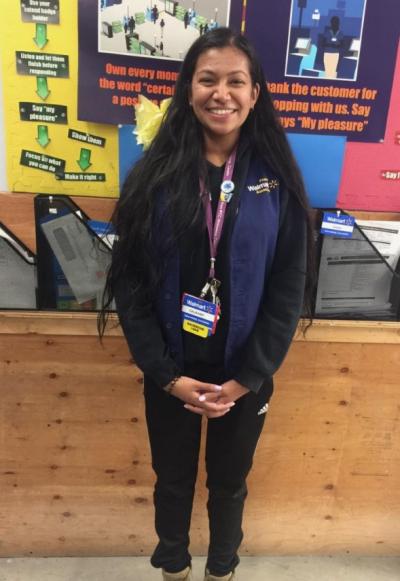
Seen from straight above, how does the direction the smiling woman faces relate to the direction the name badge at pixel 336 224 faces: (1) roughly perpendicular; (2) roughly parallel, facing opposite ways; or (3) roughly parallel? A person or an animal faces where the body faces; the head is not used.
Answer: roughly parallel

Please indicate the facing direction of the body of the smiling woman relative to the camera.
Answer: toward the camera

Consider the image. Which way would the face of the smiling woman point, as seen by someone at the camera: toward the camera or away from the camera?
toward the camera

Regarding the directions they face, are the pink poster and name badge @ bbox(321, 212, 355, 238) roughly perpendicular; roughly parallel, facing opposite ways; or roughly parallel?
roughly parallel

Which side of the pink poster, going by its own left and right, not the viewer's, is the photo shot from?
front

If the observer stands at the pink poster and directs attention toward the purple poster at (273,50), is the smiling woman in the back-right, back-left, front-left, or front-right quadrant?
front-left

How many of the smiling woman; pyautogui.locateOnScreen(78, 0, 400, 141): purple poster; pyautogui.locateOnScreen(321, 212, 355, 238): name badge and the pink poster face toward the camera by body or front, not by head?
4
